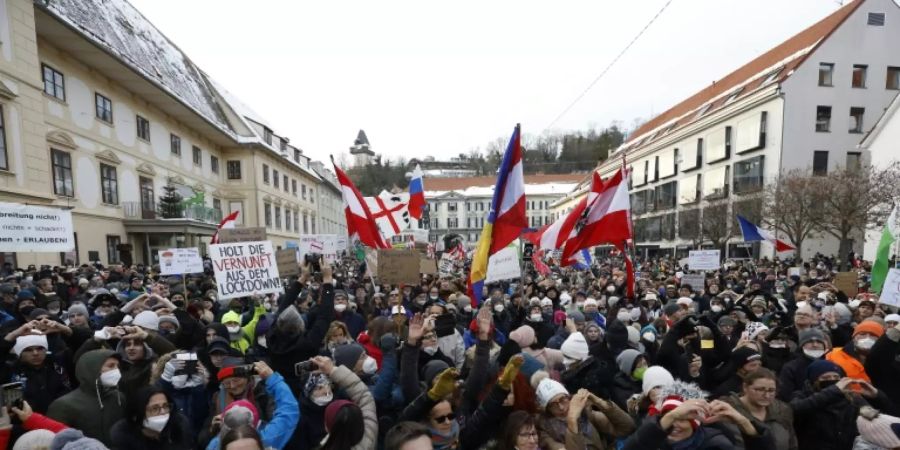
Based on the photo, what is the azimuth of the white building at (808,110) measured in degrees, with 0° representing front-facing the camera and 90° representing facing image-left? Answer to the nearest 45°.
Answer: approximately 45°

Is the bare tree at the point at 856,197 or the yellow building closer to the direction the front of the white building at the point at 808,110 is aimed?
the yellow building

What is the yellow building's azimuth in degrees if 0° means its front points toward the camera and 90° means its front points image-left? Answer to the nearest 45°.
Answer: approximately 315°

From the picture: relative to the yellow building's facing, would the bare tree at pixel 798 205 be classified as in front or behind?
in front

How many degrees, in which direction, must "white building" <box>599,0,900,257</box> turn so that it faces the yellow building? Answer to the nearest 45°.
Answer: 0° — it already faces it

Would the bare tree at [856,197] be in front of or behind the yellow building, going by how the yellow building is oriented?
in front

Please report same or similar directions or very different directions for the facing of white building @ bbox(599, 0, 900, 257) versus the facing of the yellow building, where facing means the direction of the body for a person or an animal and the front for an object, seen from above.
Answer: very different directions

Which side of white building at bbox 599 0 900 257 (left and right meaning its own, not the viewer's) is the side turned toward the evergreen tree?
front

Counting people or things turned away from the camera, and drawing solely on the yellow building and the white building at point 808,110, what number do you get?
0
